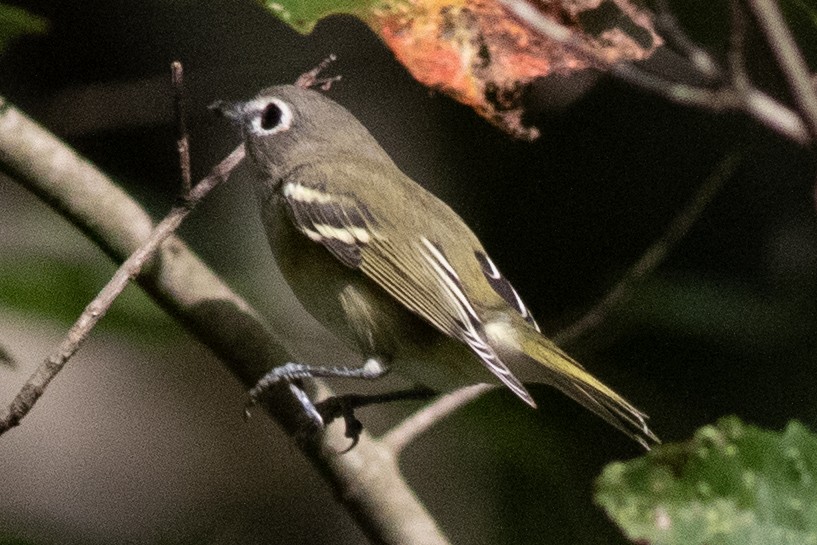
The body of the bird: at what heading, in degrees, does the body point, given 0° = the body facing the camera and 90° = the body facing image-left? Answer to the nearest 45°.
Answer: approximately 90°
